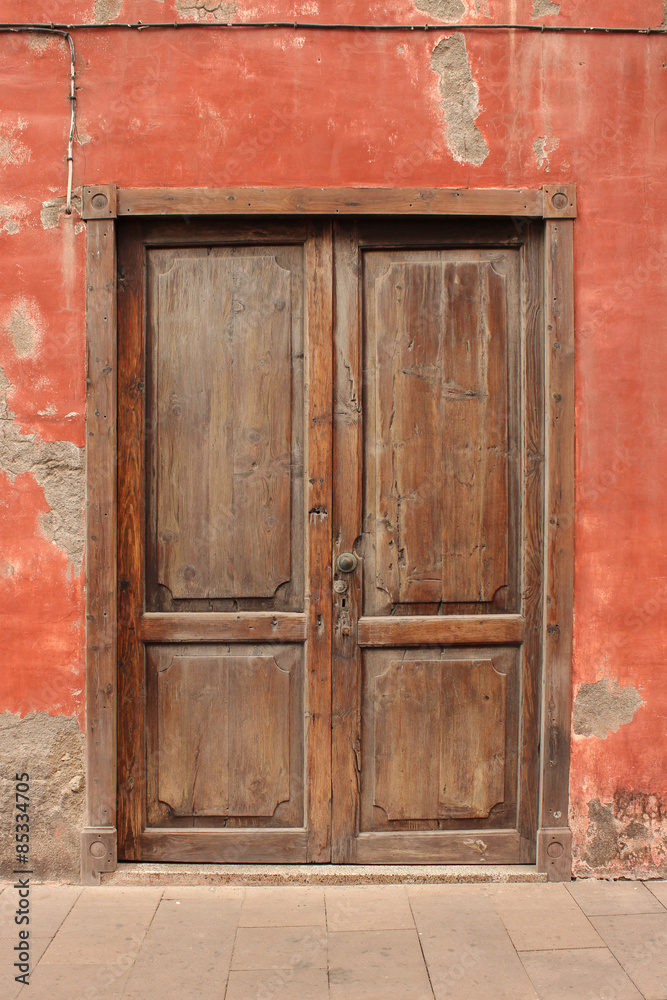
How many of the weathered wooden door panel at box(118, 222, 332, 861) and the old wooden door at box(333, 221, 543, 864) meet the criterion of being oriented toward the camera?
2

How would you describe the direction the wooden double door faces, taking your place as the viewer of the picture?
facing the viewer

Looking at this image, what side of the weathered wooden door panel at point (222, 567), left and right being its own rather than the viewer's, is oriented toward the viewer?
front

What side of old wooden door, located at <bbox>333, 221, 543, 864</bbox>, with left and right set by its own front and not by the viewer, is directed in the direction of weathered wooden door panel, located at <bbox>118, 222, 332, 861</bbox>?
right

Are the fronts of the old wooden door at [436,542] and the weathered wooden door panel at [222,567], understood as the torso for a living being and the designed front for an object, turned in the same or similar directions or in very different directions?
same or similar directions

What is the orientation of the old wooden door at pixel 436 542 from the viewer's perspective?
toward the camera
